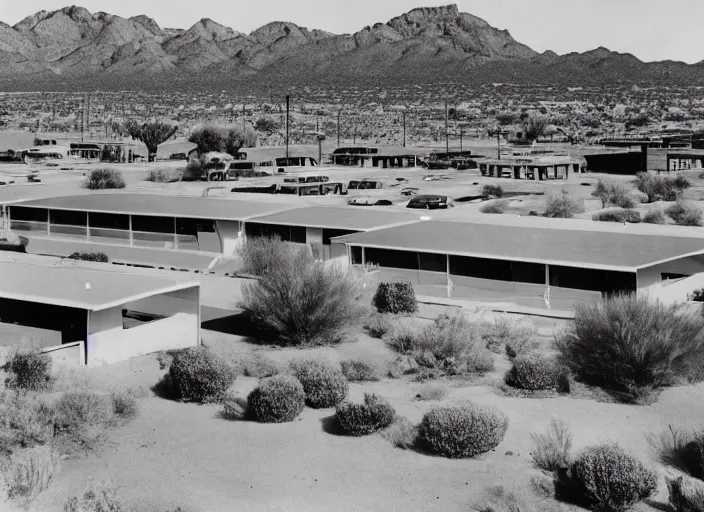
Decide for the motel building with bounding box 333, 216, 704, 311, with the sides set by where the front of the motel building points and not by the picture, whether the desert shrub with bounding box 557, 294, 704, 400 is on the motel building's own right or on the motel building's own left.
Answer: on the motel building's own left

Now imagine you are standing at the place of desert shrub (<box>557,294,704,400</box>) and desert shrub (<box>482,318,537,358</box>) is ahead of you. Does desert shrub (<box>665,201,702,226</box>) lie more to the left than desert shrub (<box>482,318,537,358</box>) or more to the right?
right

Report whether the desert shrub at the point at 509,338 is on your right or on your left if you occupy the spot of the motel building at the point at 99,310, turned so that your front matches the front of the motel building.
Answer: on your left

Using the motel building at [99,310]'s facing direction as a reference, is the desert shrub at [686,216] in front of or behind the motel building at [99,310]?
behind

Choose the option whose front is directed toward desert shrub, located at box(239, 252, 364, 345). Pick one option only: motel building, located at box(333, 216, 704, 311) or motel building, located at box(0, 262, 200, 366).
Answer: motel building, located at box(333, 216, 704, 311)

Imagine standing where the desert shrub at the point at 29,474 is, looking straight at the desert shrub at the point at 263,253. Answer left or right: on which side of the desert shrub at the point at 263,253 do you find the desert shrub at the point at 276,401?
right

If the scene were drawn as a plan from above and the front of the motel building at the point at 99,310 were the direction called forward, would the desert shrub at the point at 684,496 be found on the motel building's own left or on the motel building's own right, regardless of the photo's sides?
on the motel building's own left

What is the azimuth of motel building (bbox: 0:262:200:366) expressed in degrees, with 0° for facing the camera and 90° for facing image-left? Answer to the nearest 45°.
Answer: approximately 45°

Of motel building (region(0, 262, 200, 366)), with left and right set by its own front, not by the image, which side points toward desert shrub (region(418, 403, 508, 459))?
left

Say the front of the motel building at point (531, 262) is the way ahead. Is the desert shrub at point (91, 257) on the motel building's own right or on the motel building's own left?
on the motel building's own right

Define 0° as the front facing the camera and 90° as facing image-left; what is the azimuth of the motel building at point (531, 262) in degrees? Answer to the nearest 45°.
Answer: approximately 45°

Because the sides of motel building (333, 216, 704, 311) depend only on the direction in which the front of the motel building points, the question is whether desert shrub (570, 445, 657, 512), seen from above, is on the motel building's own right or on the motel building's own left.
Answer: on the motel building's own left
